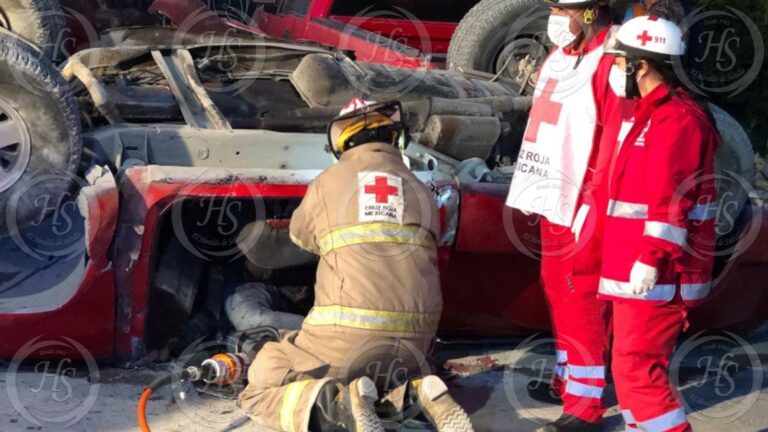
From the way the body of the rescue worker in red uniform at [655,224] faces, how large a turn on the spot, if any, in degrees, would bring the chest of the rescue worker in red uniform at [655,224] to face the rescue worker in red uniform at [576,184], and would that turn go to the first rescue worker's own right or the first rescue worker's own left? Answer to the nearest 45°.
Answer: approximately 45° to the first rescue worker's own right

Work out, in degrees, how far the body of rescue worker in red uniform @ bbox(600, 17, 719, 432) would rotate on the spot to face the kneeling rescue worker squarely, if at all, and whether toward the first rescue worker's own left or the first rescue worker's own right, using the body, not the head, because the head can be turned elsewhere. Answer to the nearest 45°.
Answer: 0° — they already face them

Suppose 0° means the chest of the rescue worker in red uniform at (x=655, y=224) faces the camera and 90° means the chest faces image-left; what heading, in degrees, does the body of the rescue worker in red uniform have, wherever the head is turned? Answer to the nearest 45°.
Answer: approximately 90°

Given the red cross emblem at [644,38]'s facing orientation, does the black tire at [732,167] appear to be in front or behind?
behind

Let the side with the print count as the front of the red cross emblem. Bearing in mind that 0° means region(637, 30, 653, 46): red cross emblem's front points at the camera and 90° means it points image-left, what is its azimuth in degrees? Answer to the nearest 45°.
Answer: approximately 0°
